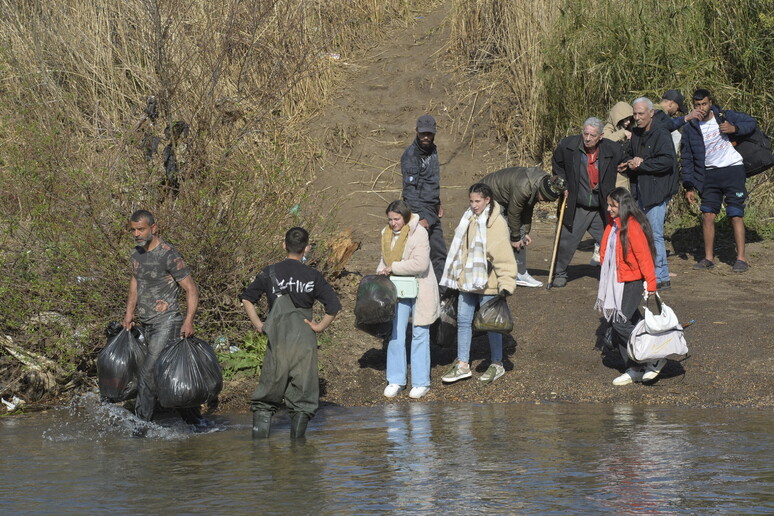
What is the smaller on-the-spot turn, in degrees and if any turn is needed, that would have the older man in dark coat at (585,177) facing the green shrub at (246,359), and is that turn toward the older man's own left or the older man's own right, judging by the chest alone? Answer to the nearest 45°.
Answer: approximately 45° to the older man's own right

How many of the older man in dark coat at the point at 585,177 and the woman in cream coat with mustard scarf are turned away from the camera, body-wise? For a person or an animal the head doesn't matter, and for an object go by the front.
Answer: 0

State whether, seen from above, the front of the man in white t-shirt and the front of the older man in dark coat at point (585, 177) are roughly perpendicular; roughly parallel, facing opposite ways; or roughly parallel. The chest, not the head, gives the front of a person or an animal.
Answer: roughly parallel

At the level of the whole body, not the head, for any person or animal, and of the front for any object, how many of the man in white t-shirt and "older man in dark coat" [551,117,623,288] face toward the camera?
2

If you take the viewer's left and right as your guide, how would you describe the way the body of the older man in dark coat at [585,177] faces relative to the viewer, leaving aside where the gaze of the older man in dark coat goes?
facing the viewer

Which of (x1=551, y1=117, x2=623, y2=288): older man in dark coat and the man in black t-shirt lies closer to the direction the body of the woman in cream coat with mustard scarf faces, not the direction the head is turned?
the man in black t-shirt

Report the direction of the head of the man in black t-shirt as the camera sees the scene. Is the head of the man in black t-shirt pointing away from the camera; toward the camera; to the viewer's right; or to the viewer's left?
away from the camera

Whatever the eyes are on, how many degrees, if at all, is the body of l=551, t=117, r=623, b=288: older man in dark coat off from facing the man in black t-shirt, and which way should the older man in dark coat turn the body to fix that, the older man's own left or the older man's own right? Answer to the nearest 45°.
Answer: approximately 45° to the older man's own right

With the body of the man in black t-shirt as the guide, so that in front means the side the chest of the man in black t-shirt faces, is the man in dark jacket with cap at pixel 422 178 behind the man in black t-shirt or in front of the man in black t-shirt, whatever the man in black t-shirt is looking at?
in front

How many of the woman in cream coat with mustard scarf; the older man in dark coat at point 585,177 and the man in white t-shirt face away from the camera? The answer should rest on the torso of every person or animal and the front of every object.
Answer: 0

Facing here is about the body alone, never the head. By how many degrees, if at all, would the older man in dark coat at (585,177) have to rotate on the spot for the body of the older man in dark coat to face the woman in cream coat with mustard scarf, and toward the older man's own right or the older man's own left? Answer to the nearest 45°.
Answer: approximately 45° to the older man's own right

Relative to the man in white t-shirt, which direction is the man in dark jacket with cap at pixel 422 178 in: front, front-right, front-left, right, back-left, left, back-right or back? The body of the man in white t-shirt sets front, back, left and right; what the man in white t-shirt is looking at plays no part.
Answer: front-right

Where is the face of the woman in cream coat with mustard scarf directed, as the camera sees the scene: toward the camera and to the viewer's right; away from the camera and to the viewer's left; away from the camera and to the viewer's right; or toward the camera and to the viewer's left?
toward the camera and to the viewer's left

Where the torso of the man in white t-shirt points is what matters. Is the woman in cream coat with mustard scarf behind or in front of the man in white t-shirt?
in front

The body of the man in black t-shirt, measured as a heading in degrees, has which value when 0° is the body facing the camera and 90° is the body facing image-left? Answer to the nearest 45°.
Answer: approximately 180°

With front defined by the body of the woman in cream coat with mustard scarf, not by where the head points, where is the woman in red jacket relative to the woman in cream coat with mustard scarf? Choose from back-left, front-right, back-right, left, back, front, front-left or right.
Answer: back-left

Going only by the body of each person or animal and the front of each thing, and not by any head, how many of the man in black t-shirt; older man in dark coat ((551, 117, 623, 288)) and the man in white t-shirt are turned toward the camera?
2
